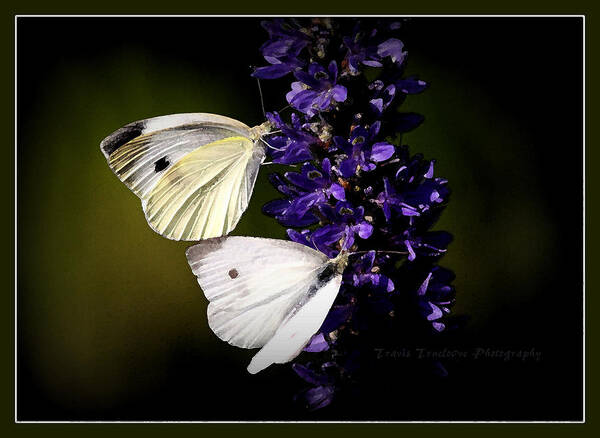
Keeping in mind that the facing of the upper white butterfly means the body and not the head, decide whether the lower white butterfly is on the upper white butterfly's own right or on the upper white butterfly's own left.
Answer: on the upper white butterfly's own right

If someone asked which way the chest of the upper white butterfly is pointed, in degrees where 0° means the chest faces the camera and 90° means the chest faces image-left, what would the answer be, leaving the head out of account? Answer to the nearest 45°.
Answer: approximately 270°
